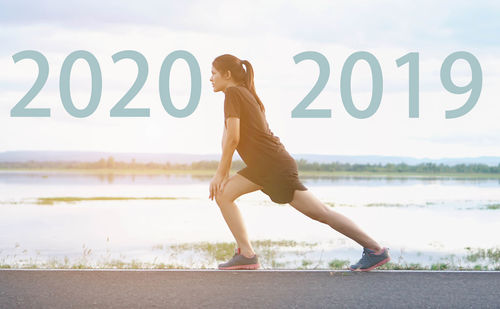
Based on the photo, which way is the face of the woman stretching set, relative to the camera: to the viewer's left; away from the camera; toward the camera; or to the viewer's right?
to the viewer's left

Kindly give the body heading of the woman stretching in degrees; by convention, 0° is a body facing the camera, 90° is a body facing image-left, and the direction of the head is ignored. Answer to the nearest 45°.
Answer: approximately 90°
